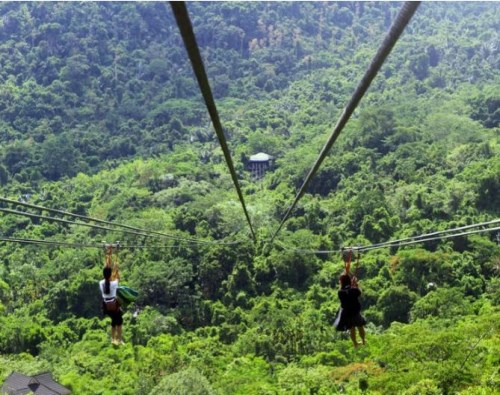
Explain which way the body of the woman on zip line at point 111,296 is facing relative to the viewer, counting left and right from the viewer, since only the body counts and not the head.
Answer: facing away from the viewer and to the right of the viewer
